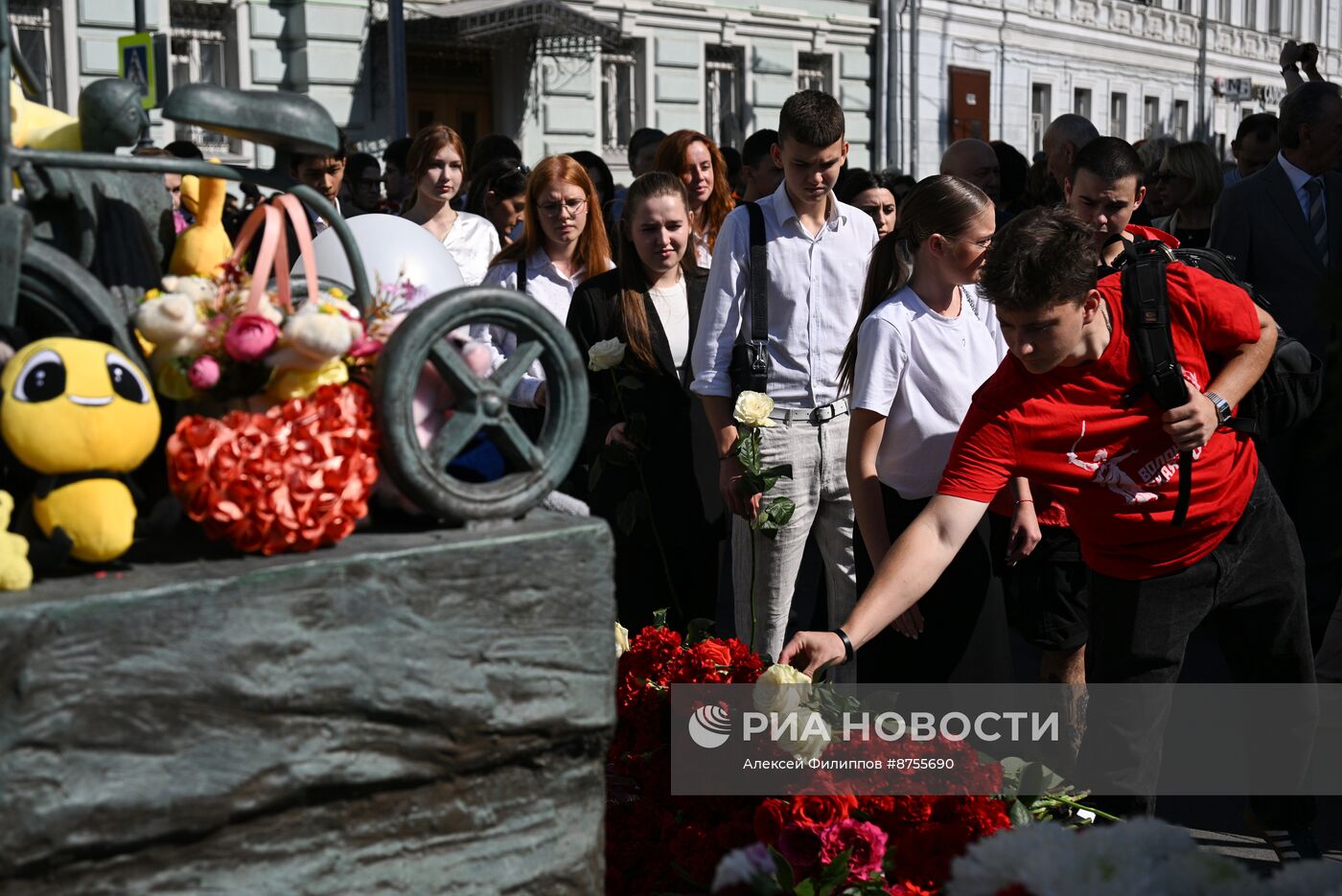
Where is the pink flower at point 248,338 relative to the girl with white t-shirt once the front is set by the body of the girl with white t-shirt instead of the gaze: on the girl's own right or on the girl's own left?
on the girl's own right

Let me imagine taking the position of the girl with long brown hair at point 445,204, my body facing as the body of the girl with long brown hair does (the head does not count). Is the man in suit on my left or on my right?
on my left

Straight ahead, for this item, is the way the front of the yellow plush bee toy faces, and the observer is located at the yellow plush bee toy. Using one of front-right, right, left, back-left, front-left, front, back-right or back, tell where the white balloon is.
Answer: back-left

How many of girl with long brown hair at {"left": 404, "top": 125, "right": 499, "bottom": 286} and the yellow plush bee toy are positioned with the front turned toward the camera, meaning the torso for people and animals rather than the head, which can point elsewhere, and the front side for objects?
2

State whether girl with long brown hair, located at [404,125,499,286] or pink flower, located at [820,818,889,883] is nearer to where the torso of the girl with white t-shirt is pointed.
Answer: the pink flower

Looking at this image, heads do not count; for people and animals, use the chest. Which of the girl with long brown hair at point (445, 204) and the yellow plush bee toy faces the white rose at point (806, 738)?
the girl with long brown hair

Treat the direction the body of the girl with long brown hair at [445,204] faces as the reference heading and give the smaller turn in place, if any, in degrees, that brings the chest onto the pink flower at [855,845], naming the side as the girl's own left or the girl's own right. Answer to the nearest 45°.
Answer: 0° — they already face it
